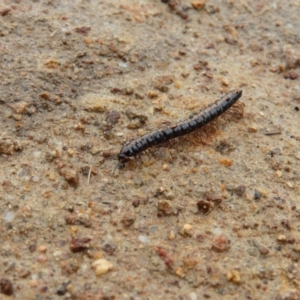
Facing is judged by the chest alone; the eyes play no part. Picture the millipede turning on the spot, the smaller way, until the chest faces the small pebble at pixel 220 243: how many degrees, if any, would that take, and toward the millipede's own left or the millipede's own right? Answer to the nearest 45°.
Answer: approximately 90° to the millipede's own left

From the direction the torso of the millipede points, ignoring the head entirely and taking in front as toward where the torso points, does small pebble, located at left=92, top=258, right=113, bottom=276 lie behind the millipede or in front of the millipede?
in front

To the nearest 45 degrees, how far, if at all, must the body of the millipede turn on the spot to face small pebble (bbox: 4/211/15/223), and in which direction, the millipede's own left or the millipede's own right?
0° — it already faces it

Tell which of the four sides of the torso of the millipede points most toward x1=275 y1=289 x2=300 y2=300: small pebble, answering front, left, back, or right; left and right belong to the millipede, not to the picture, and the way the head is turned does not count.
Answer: left

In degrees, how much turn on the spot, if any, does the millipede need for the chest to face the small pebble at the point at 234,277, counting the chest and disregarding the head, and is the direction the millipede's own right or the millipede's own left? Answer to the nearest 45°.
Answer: approximately 90° to the millipede's own left

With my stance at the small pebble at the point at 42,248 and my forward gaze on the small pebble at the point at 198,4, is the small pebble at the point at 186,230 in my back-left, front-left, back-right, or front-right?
front-right

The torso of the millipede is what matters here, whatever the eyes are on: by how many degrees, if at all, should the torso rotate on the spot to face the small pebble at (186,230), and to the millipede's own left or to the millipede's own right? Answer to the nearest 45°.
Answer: approximately 45° to the millipede's own left

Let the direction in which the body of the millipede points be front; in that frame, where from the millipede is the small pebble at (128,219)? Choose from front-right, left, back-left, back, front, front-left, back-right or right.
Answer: front-left

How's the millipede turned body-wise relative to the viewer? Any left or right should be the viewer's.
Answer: facing the viewer and to the left of the viewer

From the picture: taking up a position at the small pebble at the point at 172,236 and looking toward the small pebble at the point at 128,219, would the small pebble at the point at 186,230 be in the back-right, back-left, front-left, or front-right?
back-right

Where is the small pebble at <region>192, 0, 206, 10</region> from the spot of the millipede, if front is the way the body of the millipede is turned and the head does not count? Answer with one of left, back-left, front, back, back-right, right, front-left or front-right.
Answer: back-right

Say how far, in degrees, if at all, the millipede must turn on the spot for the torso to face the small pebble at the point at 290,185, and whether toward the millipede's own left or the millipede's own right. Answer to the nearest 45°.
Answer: approximately 135° to the millipede's own left

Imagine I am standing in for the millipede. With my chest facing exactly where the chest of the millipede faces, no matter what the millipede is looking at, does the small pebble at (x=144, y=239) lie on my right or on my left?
on my left

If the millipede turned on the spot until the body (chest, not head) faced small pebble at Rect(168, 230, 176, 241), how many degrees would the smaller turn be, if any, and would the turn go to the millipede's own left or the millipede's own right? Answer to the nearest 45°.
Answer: approximately 45° to the millipede's own left

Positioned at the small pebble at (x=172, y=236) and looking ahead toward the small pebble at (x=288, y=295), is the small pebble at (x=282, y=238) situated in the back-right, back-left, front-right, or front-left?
front-left
